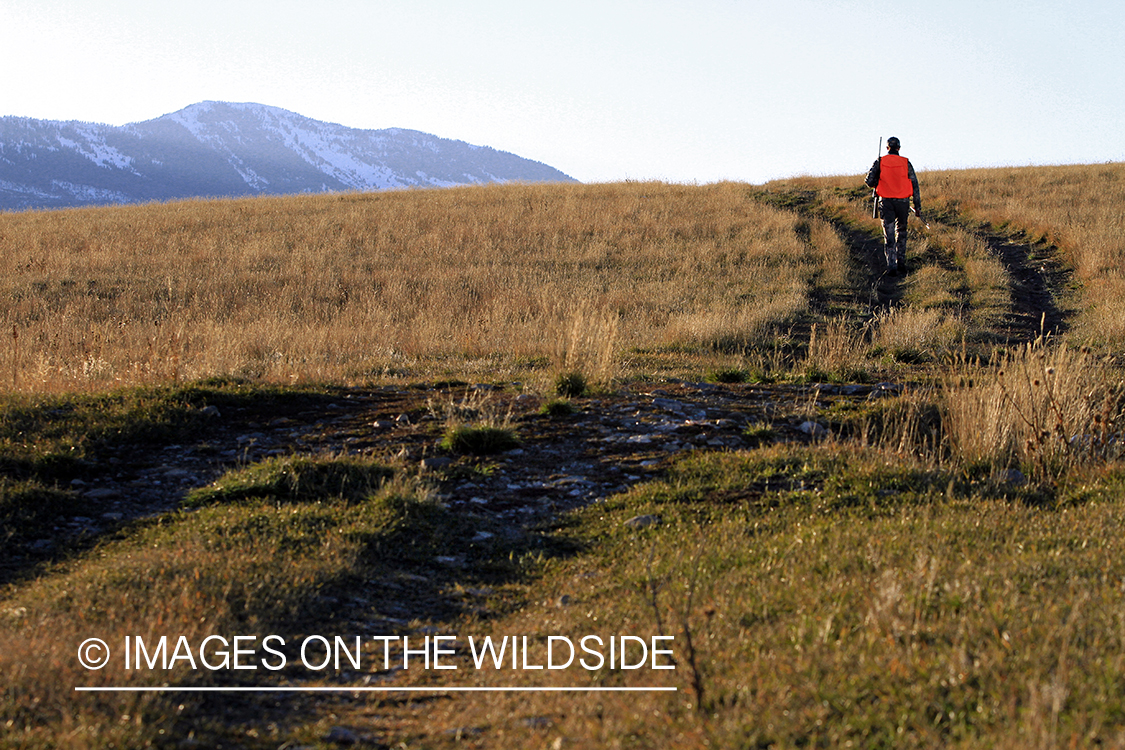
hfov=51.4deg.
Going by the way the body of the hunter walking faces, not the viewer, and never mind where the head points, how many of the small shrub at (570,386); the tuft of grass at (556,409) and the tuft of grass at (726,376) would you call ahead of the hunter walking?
0

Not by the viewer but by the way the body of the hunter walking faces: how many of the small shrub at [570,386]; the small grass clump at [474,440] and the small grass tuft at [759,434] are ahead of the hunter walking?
0

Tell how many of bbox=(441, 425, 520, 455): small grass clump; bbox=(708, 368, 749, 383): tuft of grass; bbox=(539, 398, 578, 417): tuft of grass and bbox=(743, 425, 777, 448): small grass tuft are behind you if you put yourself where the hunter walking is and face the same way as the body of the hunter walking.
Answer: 4

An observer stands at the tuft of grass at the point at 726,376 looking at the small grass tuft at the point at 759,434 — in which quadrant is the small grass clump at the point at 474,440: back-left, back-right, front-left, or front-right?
front-right

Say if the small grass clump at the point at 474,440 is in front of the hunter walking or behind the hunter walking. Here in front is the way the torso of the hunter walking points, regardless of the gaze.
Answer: behind

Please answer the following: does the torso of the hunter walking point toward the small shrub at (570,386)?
no

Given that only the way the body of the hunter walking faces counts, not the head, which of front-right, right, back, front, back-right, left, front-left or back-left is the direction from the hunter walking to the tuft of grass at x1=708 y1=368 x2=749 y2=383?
back

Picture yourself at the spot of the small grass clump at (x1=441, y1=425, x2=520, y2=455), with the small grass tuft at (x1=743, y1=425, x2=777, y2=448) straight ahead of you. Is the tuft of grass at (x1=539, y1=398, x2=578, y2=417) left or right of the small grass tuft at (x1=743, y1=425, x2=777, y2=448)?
left

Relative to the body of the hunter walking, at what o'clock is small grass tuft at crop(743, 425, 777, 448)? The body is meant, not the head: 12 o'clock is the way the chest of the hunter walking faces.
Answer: The small grass tuft is roughly at 6 o'clock from the hunter walking.

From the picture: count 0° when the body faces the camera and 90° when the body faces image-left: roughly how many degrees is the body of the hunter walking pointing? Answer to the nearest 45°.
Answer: approximately 180°

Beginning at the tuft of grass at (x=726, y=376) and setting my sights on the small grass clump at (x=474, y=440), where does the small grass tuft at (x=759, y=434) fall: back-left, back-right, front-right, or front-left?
front-left

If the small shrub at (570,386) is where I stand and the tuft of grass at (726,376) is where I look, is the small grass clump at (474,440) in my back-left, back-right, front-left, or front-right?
back-right

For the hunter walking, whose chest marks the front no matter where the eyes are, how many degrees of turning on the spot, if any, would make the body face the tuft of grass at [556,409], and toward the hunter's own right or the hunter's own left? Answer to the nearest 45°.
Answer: approximately 180°
